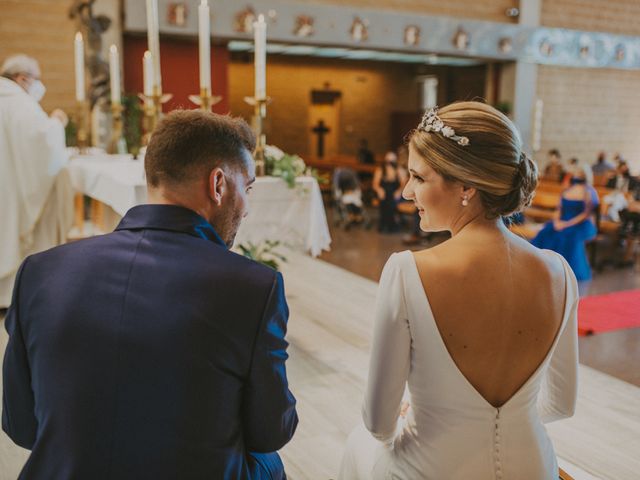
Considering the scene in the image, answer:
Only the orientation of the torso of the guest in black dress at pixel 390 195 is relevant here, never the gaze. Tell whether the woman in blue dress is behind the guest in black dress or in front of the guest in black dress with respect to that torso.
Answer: in front

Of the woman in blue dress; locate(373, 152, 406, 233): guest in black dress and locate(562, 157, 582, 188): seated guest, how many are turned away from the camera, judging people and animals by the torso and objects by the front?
0

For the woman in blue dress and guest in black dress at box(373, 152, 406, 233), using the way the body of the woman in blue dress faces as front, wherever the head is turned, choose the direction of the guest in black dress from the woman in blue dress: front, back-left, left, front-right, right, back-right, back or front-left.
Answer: right

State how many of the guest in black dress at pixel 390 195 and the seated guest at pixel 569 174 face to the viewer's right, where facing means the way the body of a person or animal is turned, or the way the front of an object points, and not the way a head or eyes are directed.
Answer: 0

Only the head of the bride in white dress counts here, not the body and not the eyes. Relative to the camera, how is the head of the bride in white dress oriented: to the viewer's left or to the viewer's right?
to the viewer's left

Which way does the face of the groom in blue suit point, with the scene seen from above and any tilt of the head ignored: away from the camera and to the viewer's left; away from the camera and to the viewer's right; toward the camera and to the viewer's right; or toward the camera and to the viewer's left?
away from the camera and to the viewer's right

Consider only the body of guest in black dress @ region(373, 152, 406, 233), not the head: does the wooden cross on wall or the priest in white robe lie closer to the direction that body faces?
the priest in white robe

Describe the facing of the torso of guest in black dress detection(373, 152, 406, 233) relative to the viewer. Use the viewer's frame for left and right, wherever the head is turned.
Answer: facing the viewer

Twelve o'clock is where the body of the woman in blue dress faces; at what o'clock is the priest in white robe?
The priest in white robe is roughly at 12 o'clock from the woman in blue dress.

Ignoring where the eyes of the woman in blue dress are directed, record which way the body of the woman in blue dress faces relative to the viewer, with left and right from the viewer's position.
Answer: facing the viewer and to the left of the viewer

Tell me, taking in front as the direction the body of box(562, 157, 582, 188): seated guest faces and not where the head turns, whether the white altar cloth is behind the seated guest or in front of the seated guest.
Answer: in front
